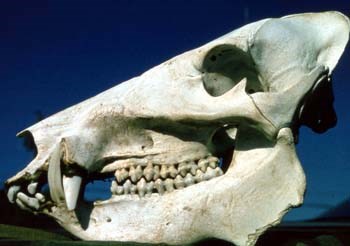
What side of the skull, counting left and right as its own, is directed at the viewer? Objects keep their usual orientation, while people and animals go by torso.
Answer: left
